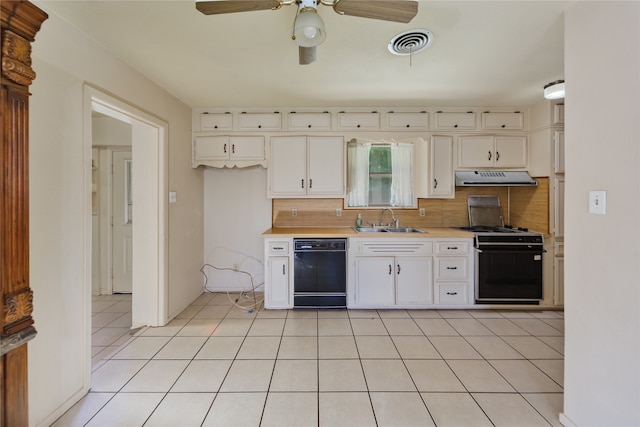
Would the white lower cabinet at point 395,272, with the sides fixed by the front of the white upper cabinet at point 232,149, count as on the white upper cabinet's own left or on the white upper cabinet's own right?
on the white upper cabinet's own left

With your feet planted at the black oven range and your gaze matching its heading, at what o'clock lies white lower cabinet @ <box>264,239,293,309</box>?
The white lower cabinet is roughly at 2 o'clock from the black oven range.

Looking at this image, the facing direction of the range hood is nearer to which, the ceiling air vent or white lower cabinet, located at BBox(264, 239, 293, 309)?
the ceiling air vent

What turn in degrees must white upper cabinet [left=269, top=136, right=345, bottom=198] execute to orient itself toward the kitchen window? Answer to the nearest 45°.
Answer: approximately 90° to its left

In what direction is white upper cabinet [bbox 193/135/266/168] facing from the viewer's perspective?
toward the camera

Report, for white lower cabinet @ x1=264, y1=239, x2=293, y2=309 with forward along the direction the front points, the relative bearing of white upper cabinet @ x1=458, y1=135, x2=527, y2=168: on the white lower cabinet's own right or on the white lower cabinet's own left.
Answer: on the white lower cabinet's own left

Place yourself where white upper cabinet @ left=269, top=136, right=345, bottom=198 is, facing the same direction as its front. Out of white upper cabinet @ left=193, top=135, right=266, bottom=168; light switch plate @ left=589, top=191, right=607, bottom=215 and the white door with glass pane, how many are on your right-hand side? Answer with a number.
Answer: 2

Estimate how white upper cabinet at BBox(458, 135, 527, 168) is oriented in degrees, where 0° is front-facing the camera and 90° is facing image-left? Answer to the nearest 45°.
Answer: approximately 0°

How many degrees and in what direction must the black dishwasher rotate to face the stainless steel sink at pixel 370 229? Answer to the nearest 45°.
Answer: approximately 135° to its left

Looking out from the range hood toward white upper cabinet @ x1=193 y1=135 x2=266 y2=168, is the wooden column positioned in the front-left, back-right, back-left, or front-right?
front-left

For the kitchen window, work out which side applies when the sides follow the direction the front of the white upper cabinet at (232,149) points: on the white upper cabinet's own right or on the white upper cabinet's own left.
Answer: on the white upper cabinet's own left

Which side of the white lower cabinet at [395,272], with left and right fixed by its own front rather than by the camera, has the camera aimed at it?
front

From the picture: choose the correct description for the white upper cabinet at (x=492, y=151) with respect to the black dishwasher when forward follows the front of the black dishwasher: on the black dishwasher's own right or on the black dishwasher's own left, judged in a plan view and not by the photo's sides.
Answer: on the black dishwasher's own left

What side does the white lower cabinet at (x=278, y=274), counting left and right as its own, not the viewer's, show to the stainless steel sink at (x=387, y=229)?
left

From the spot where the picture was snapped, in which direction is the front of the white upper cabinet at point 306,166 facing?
facing the viewer

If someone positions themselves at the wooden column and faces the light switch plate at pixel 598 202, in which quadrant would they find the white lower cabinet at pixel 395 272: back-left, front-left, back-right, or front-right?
front-left

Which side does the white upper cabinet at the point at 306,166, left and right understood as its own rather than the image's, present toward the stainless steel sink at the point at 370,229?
left
